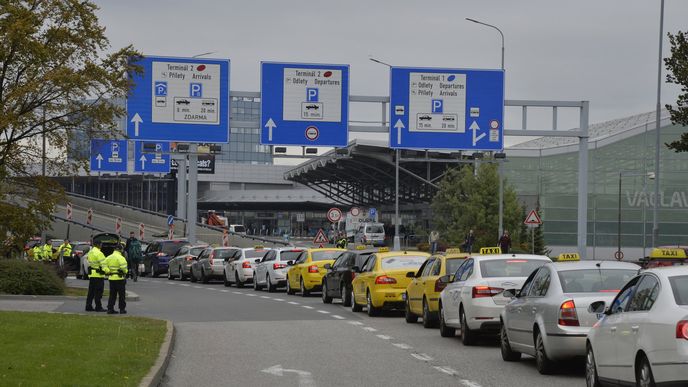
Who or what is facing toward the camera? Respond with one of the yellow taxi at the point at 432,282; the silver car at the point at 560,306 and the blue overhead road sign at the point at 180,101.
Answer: the blue overhead road sign

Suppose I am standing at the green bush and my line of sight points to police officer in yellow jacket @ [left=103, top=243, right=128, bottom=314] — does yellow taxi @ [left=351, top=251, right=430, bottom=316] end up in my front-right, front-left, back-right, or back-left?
front-left

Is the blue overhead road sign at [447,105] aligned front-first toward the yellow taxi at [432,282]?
yes

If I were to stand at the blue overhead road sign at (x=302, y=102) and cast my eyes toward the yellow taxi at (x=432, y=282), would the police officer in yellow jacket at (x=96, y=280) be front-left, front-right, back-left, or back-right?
front-right

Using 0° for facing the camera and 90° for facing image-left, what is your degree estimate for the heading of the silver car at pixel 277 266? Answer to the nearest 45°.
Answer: approximately 135°

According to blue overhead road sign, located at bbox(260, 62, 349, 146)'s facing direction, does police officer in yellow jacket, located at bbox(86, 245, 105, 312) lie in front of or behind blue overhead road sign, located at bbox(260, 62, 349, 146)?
in front

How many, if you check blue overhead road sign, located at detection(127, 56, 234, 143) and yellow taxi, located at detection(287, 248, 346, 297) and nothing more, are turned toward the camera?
1

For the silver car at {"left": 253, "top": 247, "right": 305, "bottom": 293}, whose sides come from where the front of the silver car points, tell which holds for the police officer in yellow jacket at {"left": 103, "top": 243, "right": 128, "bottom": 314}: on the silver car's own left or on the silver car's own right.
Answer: on the silver car's own left

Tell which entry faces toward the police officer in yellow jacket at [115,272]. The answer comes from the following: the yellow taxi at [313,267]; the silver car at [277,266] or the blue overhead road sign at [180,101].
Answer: the blue overhead road sign

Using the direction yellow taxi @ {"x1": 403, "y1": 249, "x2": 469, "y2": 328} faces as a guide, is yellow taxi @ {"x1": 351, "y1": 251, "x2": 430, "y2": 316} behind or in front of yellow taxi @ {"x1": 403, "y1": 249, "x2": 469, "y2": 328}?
in front

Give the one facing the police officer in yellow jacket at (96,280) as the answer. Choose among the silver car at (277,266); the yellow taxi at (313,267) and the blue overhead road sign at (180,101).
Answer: the blue overhead road sign

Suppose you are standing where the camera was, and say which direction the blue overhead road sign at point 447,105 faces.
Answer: facing the viewer
